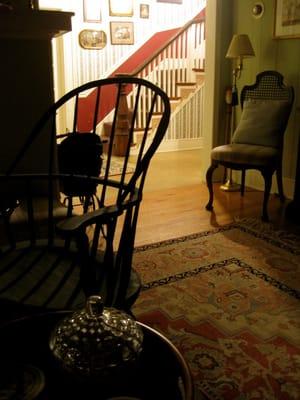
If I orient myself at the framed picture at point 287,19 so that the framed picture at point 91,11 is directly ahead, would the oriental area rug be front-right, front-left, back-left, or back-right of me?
back-left

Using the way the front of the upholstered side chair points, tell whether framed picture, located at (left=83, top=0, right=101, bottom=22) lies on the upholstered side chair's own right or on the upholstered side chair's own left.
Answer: on the upholstered side chair's own right

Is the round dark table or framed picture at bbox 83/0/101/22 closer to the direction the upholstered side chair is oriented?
the round dark table

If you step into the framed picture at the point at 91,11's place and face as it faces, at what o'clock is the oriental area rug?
The oriental area rug is roughly at 12 o'clock from the framed picture.

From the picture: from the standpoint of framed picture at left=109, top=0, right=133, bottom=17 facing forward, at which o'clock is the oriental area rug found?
The oriental area rug is roughly at 12 o'clock from the framed picture.
